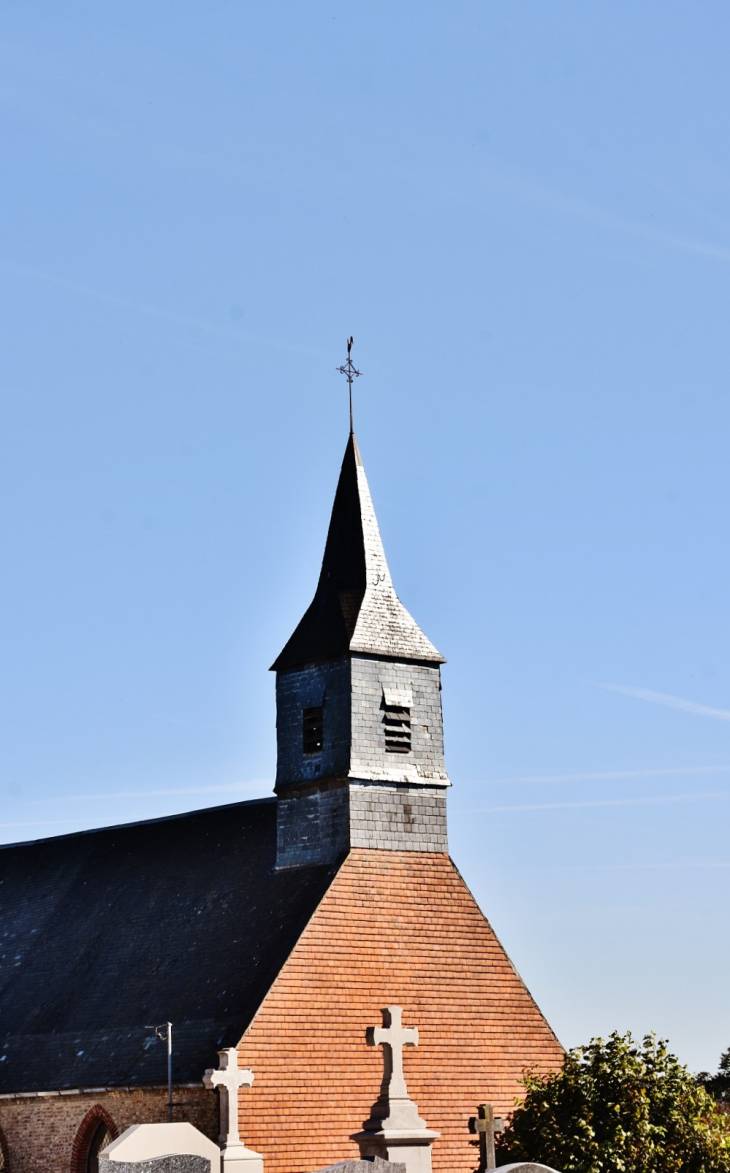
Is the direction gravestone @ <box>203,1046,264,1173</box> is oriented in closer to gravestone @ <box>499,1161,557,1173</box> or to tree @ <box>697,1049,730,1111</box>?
the gravestone

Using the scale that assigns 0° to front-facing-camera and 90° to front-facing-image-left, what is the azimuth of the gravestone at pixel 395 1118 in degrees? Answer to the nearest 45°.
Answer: approximately 315°

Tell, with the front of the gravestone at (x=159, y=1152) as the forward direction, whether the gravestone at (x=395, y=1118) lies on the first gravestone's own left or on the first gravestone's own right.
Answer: on the first gravestone's own left

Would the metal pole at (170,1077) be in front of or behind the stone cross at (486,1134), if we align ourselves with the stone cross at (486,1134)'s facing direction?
behind

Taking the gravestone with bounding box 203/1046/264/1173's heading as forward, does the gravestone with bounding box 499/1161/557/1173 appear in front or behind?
in front

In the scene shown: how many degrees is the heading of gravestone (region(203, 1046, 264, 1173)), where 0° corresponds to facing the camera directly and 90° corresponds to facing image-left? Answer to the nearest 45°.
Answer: approximately 315°

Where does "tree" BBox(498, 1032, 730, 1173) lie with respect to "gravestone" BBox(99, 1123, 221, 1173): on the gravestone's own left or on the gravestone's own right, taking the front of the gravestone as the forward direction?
on the gravestone's own left

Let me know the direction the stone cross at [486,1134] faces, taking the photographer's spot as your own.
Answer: facing the viewer and to the right of the viewer

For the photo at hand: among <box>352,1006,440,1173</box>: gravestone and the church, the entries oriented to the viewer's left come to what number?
0

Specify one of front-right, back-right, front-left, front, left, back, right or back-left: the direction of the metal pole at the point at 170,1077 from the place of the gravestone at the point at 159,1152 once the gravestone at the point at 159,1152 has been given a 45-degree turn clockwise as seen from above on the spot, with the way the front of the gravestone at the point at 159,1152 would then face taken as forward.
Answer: back
